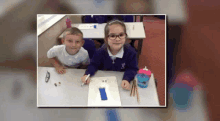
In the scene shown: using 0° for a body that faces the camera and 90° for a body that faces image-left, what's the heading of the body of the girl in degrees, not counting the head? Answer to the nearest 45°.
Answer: approximately 0°

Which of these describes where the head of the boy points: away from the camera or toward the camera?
toward the camera

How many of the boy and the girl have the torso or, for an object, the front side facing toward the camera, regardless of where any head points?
2

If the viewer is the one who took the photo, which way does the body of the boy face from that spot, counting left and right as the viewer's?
facing the viewer

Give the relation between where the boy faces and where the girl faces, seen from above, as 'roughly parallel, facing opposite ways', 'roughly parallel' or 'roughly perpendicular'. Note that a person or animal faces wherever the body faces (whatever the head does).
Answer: roughly parallel
